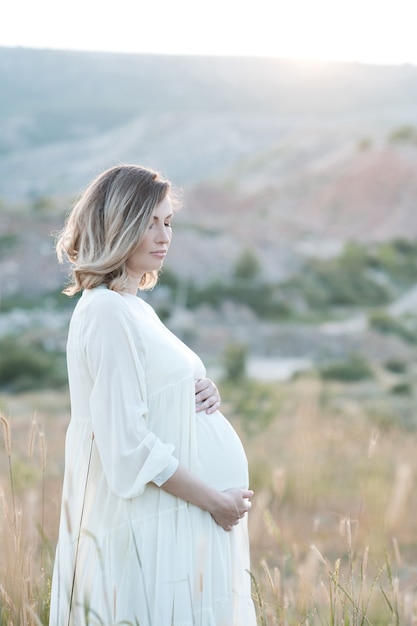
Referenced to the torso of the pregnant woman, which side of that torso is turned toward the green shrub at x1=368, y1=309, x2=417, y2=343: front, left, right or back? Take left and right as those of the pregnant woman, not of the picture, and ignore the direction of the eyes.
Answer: left

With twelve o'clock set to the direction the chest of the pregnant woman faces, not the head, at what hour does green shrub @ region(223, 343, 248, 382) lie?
The green shrub is roughly at 9 o'clock from the pregnant woman.

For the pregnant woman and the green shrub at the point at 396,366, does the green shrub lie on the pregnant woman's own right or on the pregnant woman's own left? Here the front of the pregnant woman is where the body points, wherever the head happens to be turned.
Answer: on the pregnant woman's own left

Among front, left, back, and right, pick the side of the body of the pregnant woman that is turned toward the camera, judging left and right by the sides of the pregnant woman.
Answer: right

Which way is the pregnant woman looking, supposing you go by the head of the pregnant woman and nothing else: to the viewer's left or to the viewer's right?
to the viewer's right
